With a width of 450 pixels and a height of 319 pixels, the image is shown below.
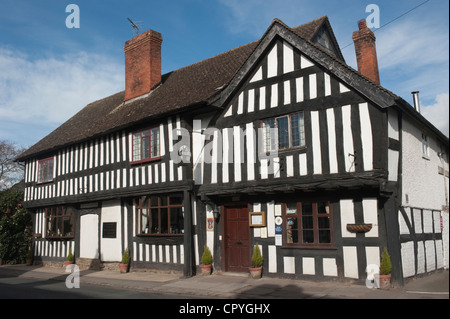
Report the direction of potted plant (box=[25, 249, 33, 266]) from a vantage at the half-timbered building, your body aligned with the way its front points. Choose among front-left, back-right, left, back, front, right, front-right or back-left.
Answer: right

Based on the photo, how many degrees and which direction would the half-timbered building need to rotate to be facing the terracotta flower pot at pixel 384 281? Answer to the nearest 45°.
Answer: approximately 90° to its left

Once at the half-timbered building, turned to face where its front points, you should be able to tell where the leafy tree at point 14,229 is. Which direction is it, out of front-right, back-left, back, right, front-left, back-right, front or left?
right

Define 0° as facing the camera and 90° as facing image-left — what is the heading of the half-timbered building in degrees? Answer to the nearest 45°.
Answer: approximately 45°
